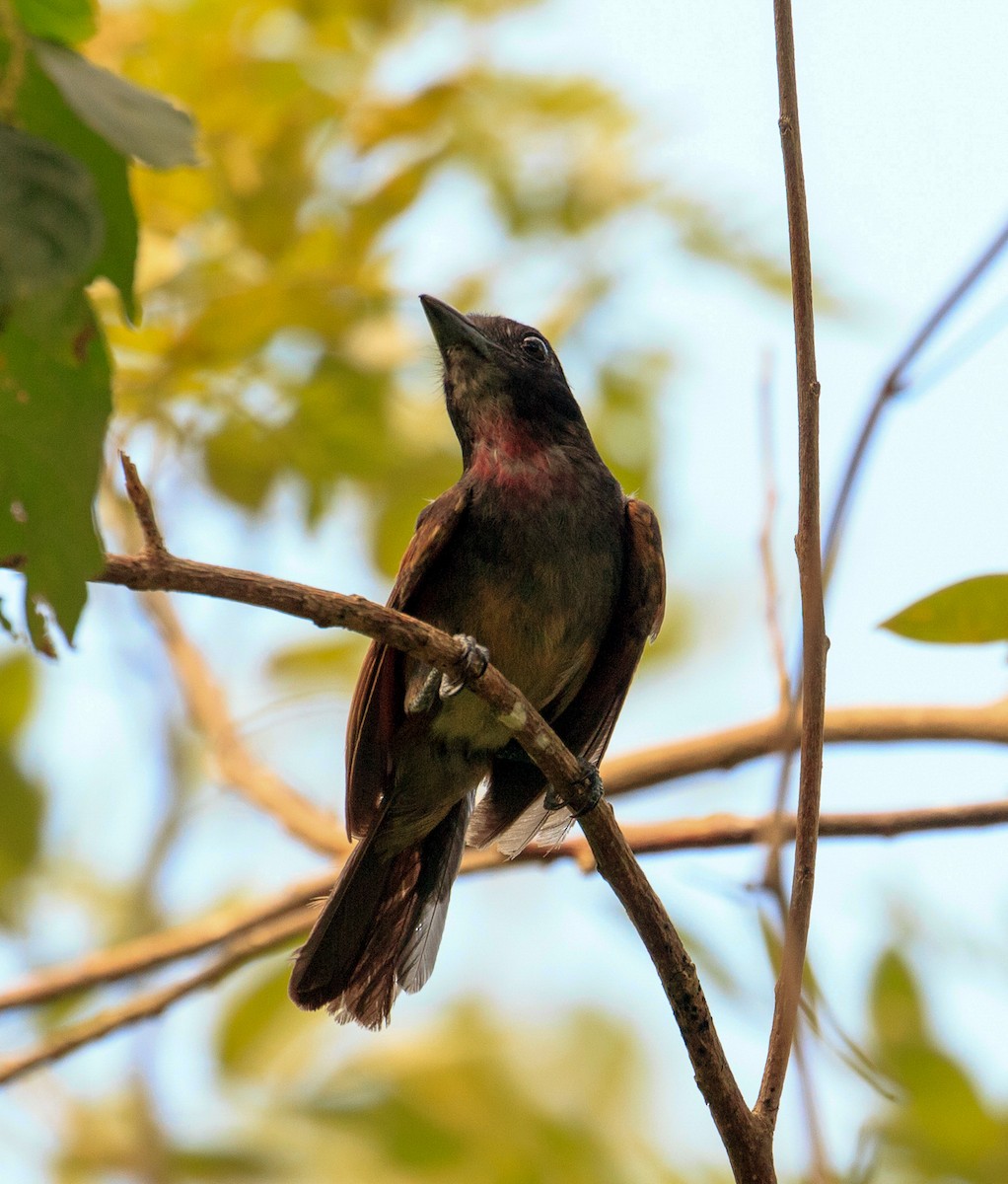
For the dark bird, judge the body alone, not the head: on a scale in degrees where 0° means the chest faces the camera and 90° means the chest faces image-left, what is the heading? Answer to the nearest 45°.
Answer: approximately 0°

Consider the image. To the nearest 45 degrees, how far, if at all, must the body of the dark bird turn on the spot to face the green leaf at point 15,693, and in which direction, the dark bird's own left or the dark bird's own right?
approximately 135° to the dark bird's own right
